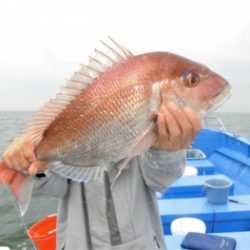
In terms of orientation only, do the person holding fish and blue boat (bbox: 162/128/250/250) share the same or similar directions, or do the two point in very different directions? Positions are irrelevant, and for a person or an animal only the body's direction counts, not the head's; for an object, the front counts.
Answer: very different directions

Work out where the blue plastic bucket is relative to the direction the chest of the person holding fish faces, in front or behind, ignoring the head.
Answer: behind

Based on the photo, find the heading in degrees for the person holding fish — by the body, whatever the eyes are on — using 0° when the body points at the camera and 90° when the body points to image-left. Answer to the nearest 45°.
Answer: approximately 0°
